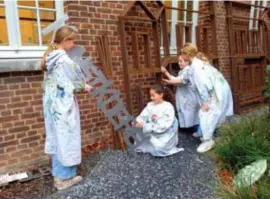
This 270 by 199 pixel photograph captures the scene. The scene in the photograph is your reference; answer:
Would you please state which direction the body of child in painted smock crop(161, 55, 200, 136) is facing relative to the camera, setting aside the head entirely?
to the viewer's left

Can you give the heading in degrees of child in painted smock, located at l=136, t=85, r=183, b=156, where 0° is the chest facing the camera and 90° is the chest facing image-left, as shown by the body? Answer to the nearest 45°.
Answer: approximately 45°

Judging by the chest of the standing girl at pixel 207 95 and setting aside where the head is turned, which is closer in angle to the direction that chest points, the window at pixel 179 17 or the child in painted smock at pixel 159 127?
the child in painted smock

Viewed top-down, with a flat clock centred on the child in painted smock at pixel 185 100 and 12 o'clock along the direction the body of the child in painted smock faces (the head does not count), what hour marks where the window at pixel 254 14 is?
The window is roughly at 4 o'clock from the child in painted smock.

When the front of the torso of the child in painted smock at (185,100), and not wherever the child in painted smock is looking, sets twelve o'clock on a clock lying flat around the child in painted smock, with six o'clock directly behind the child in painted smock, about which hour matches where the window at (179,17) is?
The window is roughly at 3 o'clock from the child in painted smock.

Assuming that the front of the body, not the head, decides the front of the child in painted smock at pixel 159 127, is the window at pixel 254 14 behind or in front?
behind

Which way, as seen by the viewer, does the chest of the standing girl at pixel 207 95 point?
to the viewer's left

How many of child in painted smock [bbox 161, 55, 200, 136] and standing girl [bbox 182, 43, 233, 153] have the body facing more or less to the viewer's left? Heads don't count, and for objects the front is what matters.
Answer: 2

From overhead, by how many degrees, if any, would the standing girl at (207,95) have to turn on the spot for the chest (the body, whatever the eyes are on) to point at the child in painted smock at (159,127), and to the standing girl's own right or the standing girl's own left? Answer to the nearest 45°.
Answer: approximately 45° to the standing girl's own left

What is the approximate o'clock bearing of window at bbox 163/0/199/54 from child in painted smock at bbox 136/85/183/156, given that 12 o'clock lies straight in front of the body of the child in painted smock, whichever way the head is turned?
The window is roughly at 5 o'clock from the child in painted smock.
